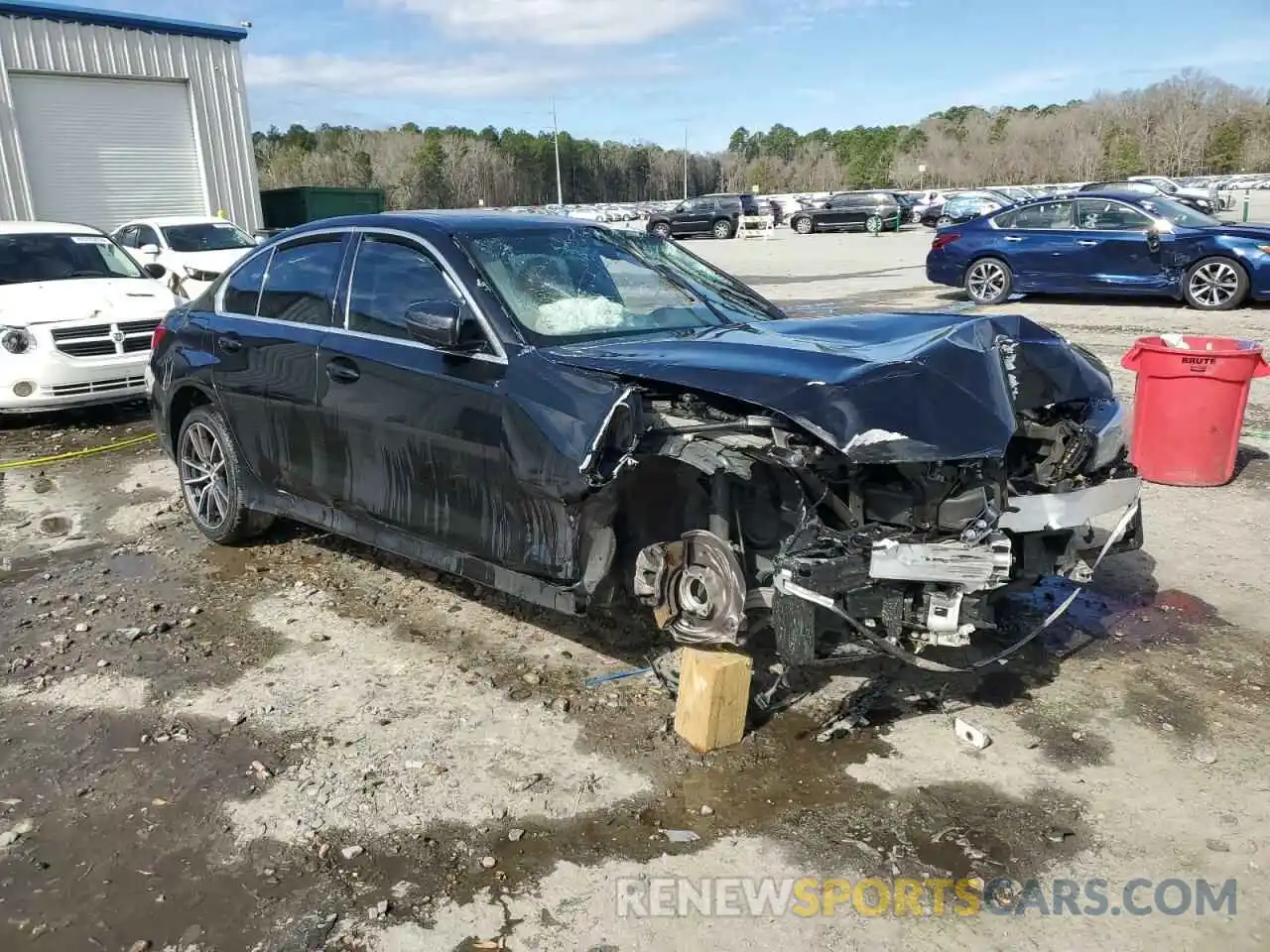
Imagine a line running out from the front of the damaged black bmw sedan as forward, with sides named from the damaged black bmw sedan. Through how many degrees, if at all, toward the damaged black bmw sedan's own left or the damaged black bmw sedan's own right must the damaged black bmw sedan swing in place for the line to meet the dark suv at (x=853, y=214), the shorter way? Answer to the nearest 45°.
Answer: approximately 135° to the damaged black bmw sedan's own left

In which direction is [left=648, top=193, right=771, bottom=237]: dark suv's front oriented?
to the viewer's left

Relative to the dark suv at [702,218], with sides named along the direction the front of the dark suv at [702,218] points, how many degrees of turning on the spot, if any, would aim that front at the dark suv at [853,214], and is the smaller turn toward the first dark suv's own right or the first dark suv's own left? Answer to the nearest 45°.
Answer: approximately 180°

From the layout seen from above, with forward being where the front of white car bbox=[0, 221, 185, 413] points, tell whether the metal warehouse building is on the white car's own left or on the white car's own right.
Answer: on the white car's own left

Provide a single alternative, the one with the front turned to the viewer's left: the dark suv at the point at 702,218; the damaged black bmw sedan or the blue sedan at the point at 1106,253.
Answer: the dark suv

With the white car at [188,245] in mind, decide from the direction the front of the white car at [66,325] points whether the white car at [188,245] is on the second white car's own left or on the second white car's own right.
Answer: on the second white car's own left

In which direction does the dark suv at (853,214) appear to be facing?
to the viewer's left

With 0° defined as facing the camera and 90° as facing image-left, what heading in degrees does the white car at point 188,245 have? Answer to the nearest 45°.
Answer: approximately 315°

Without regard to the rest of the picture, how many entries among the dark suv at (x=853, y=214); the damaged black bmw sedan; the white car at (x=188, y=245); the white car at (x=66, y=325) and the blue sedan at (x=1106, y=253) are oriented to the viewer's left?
1

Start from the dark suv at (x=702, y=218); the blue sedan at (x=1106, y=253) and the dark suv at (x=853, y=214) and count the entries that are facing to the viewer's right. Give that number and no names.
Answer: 1

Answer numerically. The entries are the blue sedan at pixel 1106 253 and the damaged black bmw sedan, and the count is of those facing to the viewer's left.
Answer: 0

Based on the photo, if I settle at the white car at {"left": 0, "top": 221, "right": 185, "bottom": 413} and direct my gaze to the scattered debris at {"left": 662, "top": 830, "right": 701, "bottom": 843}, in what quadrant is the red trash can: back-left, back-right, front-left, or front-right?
front-left

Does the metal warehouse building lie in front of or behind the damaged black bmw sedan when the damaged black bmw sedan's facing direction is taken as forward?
behind

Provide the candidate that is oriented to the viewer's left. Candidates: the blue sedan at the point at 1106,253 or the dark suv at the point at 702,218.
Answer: the dark suv

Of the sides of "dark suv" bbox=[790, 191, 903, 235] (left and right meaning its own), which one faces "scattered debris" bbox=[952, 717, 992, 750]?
left

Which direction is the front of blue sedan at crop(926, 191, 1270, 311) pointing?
to the viewer's right

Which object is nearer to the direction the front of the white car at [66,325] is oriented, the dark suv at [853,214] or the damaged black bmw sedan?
the damaged black bmw sedan

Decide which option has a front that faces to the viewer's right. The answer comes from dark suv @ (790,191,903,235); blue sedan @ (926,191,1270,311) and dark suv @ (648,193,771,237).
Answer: the blue sedan

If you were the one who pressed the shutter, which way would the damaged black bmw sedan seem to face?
facing the viewer and to the right of the viewer

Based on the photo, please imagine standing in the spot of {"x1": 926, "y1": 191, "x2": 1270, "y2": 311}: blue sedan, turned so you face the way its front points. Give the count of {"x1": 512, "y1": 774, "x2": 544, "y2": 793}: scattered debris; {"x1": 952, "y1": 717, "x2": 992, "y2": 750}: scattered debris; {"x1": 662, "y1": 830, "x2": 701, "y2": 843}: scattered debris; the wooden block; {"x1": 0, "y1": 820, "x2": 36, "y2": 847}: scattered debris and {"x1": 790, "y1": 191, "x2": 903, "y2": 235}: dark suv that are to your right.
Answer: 5
